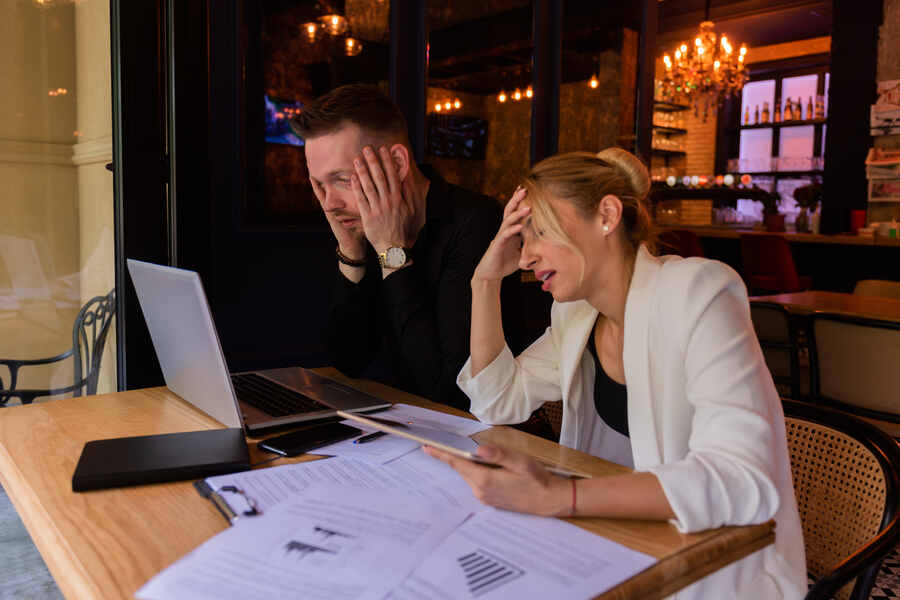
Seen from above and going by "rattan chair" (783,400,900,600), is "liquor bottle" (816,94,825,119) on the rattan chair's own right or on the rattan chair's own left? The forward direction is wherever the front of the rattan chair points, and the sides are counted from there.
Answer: on the rattan chair's own right

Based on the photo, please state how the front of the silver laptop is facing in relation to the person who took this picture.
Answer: facing away from the viewer and to the right of the viewer

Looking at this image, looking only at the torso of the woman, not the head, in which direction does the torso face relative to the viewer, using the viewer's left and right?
facing the viewer and to the left of the viewer

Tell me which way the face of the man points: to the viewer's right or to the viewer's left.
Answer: to the viewer's left

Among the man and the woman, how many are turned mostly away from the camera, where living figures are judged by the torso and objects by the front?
0

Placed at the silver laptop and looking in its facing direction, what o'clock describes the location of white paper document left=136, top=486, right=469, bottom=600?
The white paper document is roughly at 4 o'clock from the silver laptop.

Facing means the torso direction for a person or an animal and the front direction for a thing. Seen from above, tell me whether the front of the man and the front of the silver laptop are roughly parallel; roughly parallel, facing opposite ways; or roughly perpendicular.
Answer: roughly parallel, facing opposite ways

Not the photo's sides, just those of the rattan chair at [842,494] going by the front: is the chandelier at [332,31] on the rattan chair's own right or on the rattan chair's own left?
on the rattan chair's own right

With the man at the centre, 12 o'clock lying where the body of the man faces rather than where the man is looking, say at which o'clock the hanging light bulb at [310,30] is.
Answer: The hanging light bulb is roughly at 4 o'clock from the man.

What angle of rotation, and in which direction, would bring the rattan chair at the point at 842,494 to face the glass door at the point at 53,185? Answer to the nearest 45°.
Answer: approximately 45° to its right

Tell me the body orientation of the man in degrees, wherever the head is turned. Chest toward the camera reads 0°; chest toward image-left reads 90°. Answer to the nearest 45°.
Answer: approximately 45°

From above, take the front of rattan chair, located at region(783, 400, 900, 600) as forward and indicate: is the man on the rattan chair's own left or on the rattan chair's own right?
on the rattan chair's own right
